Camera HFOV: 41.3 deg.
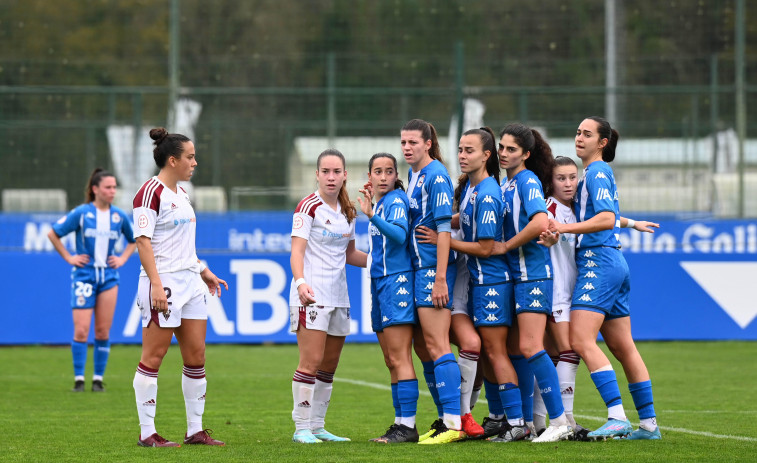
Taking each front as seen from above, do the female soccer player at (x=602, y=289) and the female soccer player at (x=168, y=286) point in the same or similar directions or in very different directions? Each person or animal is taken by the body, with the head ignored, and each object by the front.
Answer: very different directions

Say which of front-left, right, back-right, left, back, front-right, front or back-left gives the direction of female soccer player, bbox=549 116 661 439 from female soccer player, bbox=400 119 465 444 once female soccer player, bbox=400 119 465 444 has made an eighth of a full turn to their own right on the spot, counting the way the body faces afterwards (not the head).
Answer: back

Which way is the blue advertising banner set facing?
toward the camera

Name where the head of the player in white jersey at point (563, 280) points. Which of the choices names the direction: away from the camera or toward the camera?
toward the camera

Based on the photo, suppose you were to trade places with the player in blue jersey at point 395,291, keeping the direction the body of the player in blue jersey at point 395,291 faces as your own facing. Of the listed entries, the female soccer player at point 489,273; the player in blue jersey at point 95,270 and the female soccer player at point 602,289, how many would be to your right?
1

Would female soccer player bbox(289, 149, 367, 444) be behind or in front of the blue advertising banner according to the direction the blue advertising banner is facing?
in front

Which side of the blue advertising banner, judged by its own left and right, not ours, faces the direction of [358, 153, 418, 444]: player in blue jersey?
front

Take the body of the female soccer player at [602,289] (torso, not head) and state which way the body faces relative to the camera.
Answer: to the viewer's left

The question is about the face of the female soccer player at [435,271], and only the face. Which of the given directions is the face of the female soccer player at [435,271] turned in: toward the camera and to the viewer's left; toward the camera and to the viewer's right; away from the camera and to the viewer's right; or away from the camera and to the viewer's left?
toward the camera and to the viewer's left

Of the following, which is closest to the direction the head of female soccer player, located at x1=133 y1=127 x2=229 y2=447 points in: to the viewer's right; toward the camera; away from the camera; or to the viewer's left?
to the viewer's right

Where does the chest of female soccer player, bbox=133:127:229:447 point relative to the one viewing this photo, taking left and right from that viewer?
facing the viewer and to the right of the viewer

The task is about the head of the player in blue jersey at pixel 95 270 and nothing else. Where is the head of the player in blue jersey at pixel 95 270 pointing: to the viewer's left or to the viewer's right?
to the viewer's right

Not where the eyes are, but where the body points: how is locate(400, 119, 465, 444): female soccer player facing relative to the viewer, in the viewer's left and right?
facing the viewer and to the left of the viewer

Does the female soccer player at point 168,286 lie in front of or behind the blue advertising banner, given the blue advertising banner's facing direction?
in front

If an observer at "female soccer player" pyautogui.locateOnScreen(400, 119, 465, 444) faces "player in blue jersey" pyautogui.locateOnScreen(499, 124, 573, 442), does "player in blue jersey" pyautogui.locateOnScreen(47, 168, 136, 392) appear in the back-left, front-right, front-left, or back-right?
back-left

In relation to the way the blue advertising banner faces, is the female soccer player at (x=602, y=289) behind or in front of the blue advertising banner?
in front
